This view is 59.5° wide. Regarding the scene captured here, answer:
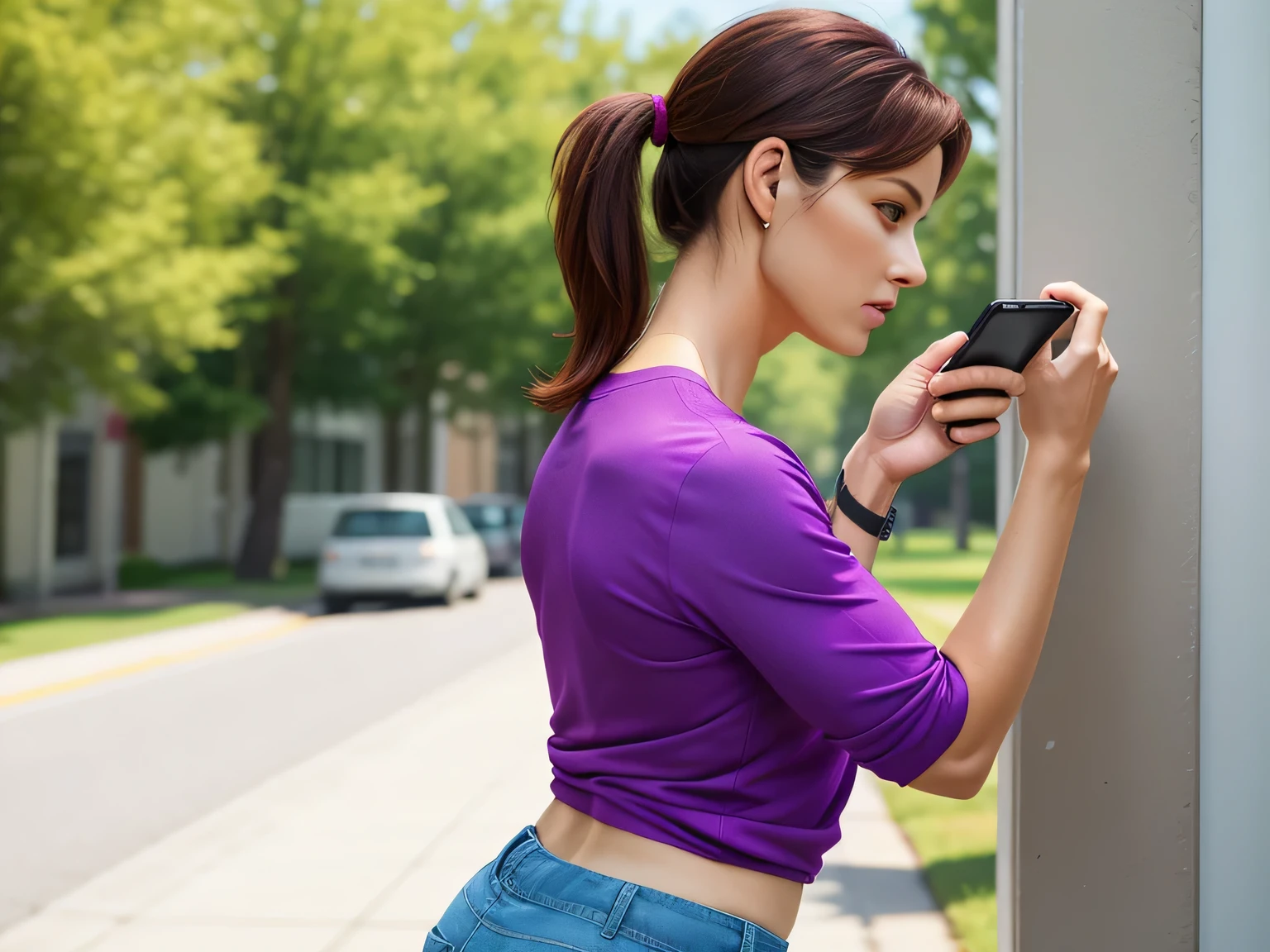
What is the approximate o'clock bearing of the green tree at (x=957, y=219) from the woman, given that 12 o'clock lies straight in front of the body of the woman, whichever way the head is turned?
The green tree is roughly at 11 o'clock from the woman.

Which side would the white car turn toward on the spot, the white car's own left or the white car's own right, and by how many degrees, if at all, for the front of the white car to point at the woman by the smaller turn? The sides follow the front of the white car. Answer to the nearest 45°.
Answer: approximately 135° to the white car's own right

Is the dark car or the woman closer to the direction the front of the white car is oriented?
the dark car

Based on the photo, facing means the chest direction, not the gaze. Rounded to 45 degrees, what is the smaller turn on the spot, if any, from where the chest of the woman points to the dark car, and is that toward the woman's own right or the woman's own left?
approximately 45° to the woman's own left

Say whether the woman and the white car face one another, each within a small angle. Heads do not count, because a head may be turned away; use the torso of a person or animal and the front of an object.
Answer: no

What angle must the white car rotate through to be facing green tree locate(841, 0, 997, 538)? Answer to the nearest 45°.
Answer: approximately 45° to its right

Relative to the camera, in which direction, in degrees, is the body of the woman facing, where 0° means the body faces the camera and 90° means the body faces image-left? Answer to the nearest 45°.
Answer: approximately 225°

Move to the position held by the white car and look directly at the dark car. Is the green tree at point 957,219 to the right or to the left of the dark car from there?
right

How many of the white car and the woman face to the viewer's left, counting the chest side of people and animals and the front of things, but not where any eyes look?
0

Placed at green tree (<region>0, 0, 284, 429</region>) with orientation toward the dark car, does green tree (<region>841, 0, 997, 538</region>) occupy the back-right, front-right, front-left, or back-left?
front-right

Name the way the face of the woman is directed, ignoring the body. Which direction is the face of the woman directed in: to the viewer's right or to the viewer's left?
to the viewer's right

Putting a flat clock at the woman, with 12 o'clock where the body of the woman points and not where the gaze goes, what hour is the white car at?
The white car is roughly at 10 o'clock from the woman.

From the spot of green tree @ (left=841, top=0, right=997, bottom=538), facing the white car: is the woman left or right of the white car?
left
